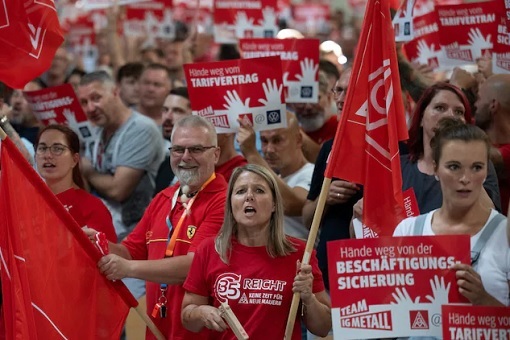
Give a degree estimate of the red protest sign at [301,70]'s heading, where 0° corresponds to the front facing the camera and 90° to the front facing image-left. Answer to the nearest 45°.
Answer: approximately 0°

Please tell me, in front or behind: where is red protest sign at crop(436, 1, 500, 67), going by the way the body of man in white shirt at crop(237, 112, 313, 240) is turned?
behind

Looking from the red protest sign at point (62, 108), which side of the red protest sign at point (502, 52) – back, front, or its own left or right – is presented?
right

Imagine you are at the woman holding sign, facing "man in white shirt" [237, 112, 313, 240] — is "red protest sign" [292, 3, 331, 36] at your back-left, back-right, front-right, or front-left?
front-right

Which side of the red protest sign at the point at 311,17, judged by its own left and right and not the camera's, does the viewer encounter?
front

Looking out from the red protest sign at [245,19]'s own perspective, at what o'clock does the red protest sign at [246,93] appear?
the red protest sign at [246,93] is roughly at 12 o'clock from the red protest sign at [245,19].

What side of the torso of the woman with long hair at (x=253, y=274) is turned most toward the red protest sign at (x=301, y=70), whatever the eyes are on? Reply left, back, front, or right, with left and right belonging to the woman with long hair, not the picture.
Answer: back

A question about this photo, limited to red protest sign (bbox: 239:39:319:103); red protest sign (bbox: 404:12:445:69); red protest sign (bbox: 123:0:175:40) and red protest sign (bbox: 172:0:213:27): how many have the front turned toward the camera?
4

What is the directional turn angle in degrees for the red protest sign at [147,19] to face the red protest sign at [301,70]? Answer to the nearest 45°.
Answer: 0° — it already faces it

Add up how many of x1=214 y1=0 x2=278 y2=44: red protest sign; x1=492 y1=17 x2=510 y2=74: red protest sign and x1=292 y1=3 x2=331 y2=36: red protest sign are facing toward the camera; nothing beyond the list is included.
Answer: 3

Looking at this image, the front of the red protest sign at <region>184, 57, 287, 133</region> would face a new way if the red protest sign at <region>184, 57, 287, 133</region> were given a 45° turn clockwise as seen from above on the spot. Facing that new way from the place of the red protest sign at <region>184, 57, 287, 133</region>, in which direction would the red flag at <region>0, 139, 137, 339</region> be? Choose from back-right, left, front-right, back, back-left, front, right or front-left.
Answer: front

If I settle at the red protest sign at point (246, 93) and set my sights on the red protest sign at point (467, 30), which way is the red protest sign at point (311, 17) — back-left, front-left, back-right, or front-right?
front-left

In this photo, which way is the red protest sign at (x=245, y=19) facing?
toward the camera

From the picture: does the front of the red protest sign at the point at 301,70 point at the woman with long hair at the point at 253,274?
yes

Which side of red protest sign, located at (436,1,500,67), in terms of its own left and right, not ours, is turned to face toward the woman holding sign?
front

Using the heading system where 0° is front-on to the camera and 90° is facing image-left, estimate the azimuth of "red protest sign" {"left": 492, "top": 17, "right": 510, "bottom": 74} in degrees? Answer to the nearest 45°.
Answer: approximately 0°

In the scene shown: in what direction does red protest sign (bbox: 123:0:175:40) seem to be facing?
toward the camera
